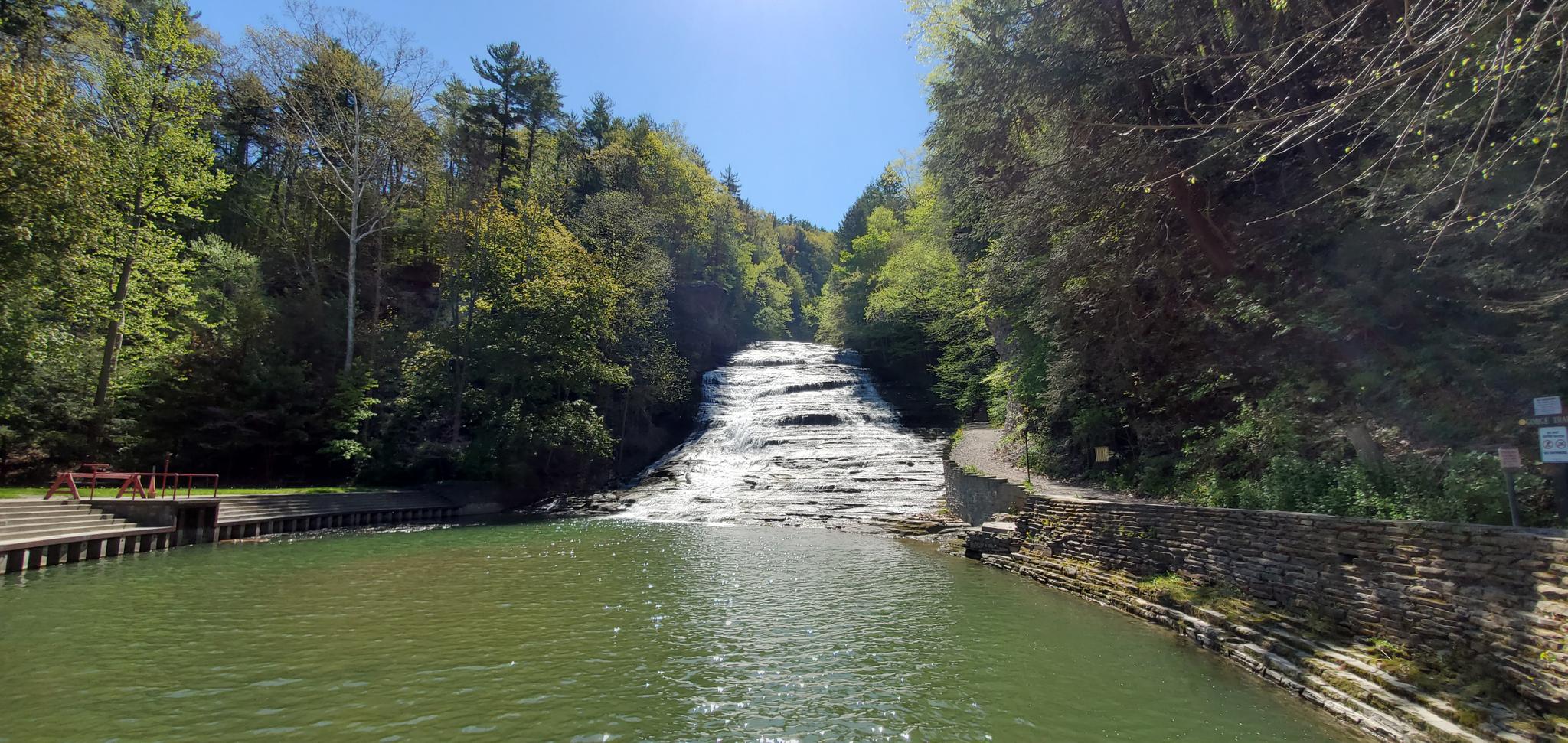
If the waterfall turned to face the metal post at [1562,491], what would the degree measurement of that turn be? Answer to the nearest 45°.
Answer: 0° — it already faces it

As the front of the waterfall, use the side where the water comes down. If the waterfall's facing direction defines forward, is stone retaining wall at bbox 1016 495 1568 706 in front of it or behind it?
in front

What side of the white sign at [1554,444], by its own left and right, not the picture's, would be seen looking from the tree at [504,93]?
right

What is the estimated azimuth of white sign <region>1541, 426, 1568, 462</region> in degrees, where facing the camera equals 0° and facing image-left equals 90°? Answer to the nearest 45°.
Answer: approximately 0°

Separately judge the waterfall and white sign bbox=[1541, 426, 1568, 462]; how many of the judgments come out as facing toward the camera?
2

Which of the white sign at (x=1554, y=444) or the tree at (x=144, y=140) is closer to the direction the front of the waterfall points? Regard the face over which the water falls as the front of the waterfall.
the white sign

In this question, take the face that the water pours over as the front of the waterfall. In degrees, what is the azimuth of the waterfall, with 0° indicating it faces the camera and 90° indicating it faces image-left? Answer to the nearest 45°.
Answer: approximately 0°

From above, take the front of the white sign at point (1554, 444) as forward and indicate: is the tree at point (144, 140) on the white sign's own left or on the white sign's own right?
on the white sign's own right

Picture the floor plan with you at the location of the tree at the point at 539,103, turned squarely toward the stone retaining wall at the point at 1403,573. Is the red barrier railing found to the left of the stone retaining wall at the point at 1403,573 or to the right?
right
